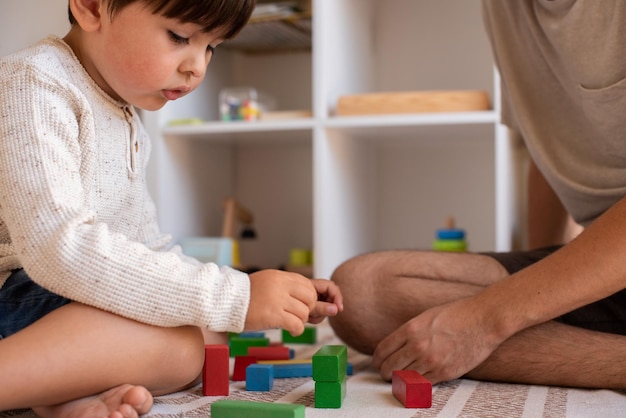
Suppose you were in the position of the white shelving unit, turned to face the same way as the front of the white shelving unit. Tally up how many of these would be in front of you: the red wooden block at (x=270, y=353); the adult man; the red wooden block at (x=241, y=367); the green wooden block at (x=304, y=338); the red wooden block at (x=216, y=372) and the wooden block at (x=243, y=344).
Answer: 6

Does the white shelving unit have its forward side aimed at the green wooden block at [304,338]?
yes

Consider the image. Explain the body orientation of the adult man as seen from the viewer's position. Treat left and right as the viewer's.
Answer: facing the viewer and to the left of the viewer

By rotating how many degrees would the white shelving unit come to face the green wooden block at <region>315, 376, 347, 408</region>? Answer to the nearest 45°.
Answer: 0° — it already faces it

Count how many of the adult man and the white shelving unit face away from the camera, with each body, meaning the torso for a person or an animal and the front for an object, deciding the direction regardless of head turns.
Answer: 0

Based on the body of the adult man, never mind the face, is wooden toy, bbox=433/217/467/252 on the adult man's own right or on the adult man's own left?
on the adult man's own right

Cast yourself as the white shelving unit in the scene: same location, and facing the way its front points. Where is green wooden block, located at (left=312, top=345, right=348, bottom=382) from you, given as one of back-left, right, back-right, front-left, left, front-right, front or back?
front

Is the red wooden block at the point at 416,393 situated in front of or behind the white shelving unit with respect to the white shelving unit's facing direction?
in front

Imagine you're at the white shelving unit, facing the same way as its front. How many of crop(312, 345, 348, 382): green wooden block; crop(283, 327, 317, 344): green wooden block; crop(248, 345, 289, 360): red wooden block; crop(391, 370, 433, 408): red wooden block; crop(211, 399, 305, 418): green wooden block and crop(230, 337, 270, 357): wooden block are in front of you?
6

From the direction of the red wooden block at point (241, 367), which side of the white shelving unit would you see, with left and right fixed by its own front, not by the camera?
front

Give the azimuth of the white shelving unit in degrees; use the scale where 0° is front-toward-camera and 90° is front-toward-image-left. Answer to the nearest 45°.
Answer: approximately 0°
